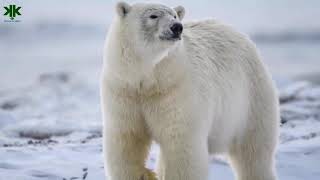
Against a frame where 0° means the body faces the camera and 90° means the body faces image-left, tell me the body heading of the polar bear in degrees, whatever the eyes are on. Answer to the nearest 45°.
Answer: approximately 45°
